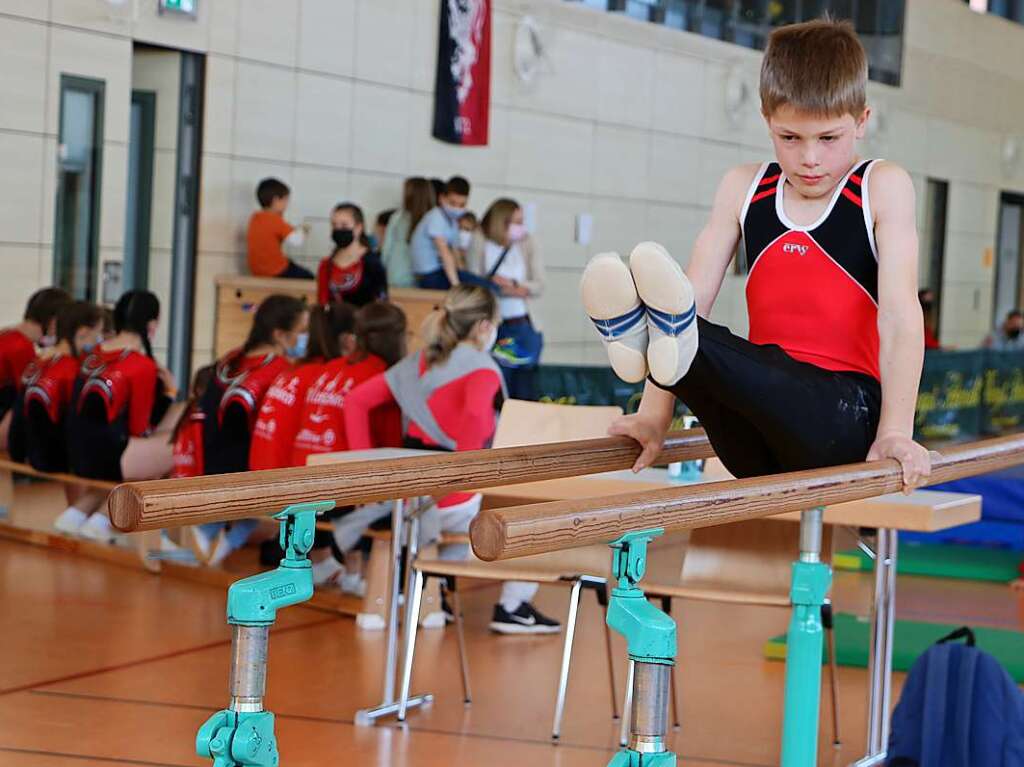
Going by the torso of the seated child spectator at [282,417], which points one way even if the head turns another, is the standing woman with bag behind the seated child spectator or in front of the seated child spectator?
in front

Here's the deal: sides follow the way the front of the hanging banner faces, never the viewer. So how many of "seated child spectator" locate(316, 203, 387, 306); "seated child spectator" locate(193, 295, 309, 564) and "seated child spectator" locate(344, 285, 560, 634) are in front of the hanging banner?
3

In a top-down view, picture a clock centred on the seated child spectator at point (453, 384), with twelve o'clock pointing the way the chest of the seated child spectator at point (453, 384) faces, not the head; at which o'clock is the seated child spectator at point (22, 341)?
the seated child spectator at point (22, 341) is roughly at 9 o'clock from the seated child spectator at point (453, 384).

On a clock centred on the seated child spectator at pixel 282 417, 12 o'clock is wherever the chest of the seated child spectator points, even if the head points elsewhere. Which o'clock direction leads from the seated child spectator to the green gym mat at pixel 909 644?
The green gym mat is roughly at 2 o'clock from the seated child spectator.

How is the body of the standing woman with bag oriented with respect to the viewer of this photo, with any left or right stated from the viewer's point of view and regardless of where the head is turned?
facing the viewer and to the right of the viewer

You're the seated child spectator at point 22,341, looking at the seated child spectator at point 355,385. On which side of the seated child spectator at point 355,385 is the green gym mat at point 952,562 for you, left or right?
left

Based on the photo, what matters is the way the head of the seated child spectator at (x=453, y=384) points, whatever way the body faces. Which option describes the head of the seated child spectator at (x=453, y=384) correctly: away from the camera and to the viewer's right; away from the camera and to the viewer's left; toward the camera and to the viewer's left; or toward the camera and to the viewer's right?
away from the camera and to the viewer's right

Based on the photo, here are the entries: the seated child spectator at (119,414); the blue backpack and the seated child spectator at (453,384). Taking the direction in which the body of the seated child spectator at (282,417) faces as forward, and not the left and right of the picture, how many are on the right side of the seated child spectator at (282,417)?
2

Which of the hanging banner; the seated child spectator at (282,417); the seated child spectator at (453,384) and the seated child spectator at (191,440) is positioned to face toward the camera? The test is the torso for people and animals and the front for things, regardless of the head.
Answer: the hanging banner

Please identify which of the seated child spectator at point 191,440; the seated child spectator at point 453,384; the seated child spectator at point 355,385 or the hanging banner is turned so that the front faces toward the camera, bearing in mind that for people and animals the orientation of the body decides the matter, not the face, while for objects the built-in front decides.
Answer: the hanging banner

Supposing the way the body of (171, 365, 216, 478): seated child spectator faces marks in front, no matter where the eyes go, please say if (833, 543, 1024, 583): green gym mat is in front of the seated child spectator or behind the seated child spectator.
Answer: in front

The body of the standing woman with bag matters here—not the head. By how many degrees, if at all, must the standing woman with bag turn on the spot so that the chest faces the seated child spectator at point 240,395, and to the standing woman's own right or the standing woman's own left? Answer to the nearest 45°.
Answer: approximately 45° to the standing woman's own right

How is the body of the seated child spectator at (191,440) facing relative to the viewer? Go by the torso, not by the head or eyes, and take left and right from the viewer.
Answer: facing away from the viewer and to the right of the viewer

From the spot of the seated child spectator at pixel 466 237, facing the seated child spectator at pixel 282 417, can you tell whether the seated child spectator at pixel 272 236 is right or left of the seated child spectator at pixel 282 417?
right
